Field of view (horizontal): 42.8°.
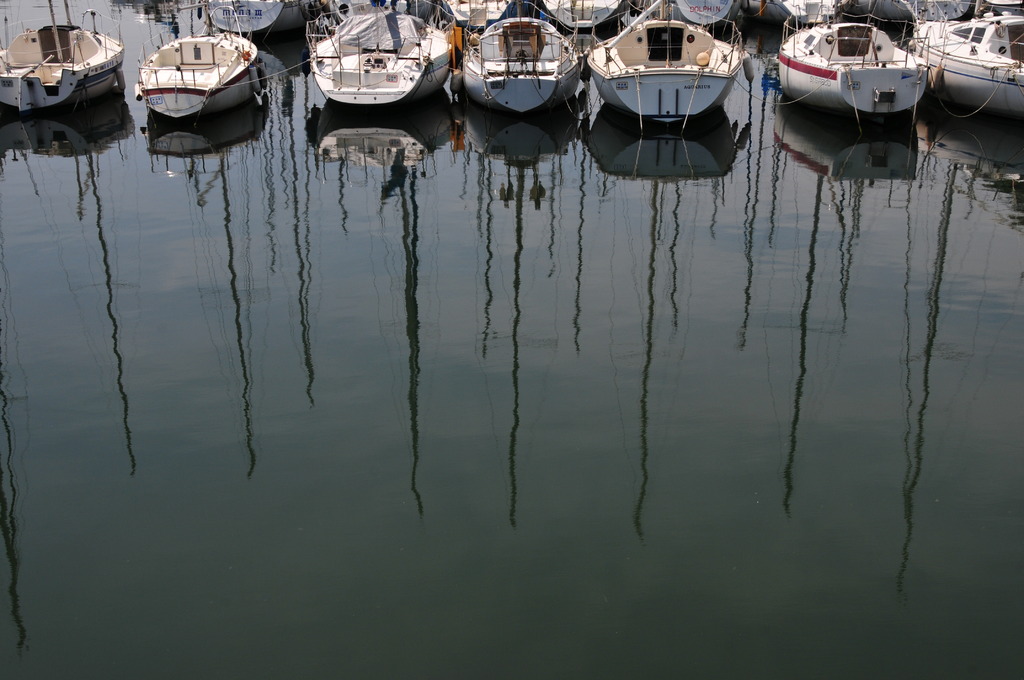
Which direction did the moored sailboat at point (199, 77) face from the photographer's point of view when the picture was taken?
facing away from the viewer and to the right of the viewer

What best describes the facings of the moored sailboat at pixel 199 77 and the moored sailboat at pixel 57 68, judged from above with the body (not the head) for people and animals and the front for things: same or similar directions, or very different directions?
same or similar directions

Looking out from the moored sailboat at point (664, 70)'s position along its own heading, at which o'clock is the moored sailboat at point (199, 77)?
the moored sailboat at point (199, 77) is roughly at 9 o'clock from the moored sailboat at point (664, 70).

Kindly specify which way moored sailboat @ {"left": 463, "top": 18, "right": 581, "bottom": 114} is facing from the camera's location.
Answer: facing away from the viewer

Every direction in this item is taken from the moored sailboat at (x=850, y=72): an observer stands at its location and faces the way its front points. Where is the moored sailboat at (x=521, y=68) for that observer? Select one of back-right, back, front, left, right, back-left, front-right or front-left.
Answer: front-left

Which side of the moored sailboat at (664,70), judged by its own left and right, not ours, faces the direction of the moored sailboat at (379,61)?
left

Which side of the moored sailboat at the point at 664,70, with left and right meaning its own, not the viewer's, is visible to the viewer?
back

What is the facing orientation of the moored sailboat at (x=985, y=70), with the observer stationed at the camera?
facing away from the viewer and to the left of the viewer

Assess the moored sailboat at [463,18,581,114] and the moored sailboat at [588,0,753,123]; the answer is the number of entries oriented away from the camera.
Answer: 2

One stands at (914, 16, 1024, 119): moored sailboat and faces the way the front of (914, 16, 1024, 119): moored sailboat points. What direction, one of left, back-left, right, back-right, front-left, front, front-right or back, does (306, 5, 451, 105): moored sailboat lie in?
front-left

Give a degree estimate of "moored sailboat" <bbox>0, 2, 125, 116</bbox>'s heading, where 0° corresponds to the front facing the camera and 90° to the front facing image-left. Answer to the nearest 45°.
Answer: approximately 225°

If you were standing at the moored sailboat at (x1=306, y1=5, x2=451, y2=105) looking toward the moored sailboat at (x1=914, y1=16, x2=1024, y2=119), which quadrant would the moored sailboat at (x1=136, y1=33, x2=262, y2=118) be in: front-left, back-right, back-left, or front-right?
back-right
